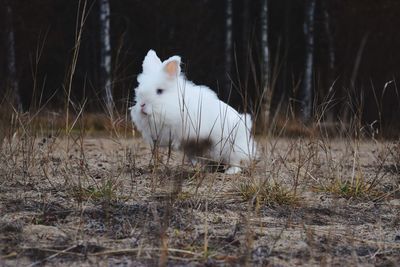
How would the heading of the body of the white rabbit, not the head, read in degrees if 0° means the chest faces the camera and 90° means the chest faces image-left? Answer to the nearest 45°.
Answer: approximately 90°
